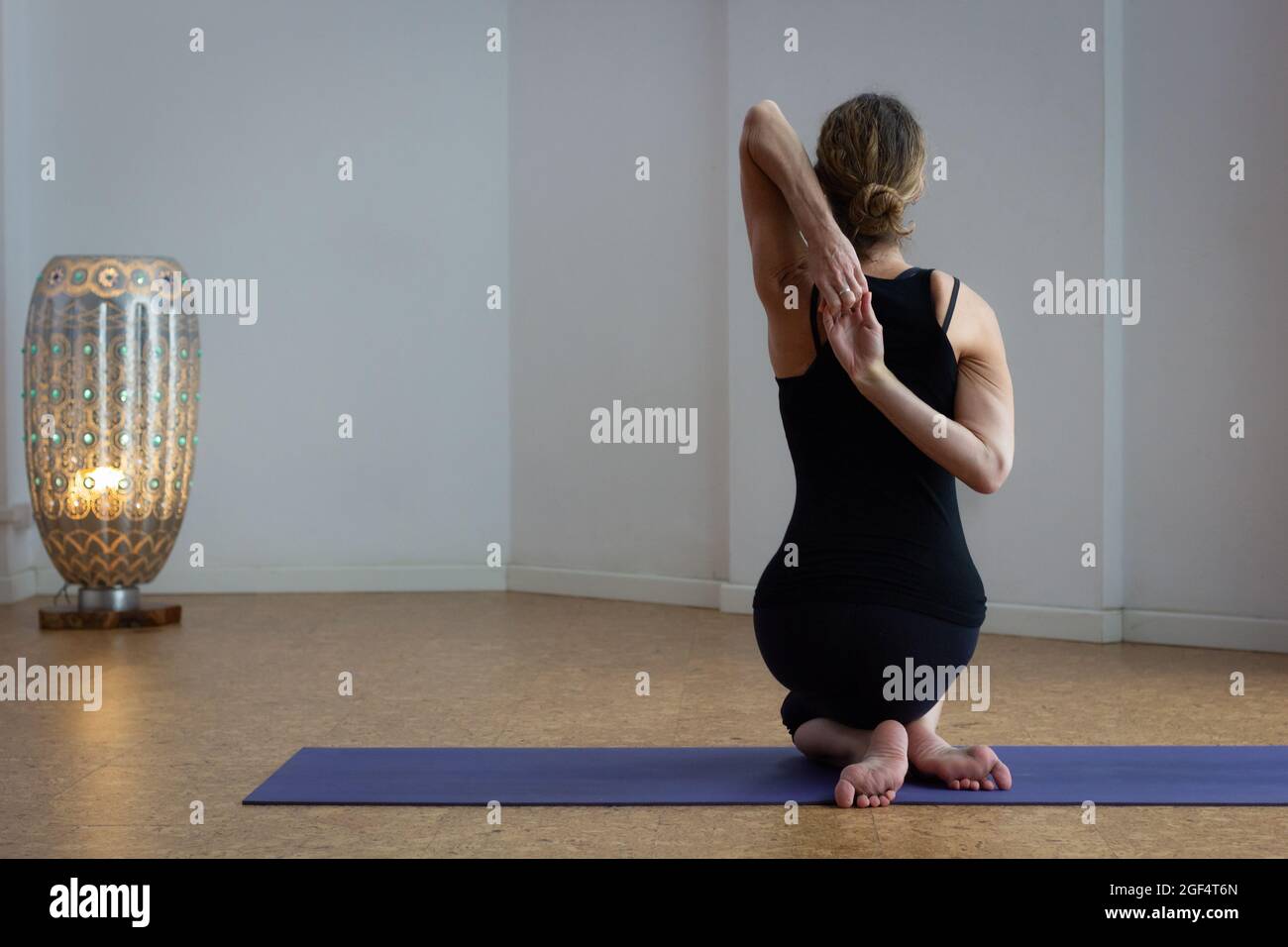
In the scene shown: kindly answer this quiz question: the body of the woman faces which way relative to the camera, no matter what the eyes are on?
away from the camera

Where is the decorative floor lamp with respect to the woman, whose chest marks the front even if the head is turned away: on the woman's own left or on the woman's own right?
on the woman's own left

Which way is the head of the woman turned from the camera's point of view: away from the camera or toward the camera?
away from the camera
